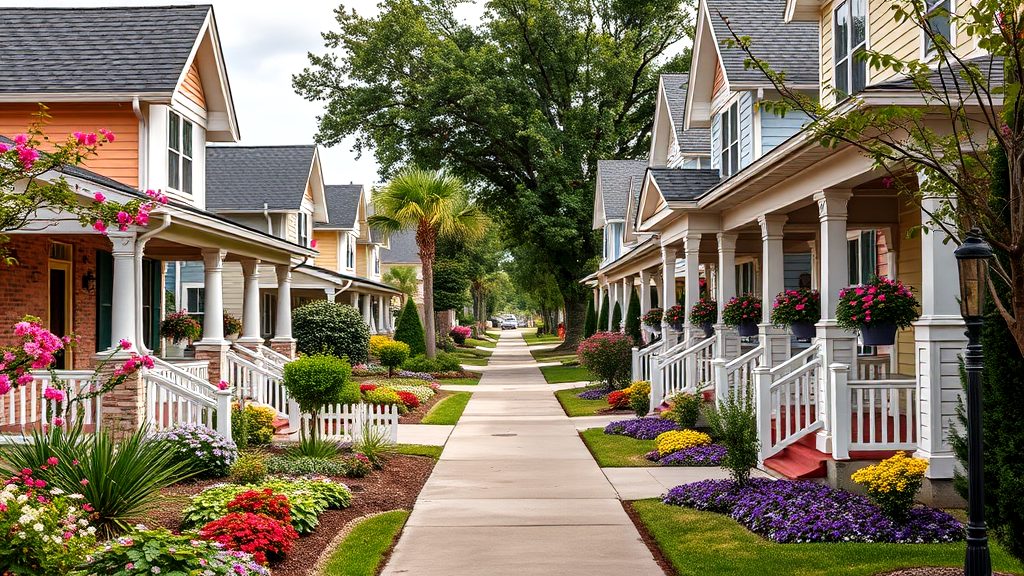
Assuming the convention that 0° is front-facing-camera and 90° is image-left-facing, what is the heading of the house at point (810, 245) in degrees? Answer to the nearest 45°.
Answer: approximately 45°

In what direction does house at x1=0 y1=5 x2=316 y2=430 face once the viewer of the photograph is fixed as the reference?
facing the viewer and to the right of the viewer

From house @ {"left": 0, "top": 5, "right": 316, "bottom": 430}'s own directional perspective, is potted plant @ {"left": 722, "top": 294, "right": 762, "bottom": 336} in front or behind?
in front

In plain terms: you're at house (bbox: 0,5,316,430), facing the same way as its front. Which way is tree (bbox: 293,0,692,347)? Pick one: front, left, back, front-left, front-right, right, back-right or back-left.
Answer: left

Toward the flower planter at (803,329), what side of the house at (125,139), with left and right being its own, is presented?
front

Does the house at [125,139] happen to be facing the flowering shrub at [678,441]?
yes

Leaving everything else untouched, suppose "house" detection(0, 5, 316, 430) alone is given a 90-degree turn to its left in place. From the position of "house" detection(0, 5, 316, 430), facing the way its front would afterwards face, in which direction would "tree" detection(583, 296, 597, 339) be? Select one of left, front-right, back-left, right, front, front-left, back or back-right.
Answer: front

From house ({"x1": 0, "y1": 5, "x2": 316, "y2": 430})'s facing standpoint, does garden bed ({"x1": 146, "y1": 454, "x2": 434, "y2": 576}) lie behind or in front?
in front

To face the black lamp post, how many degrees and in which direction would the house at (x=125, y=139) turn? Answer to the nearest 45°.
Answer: approximately 45° to its right

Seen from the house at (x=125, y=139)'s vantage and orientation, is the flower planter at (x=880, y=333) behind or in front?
in front

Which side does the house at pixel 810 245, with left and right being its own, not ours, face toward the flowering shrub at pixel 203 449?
front

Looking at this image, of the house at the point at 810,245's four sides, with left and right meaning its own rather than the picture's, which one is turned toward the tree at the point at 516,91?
right

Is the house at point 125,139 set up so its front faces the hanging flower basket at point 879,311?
yes

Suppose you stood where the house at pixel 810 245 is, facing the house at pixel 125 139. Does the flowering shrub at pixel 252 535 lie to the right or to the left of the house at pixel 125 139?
left

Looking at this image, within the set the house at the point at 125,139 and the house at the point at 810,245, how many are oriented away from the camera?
0
